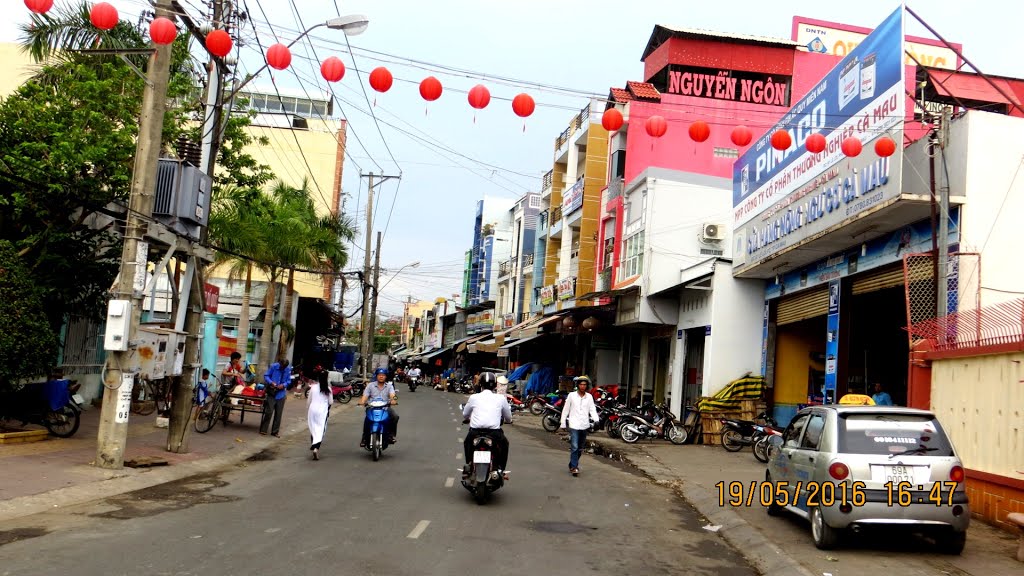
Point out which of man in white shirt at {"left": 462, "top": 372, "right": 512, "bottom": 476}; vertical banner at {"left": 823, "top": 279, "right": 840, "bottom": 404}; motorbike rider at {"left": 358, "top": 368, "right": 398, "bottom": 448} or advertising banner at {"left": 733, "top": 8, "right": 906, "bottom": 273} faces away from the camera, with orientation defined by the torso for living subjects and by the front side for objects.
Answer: the man in white shirt

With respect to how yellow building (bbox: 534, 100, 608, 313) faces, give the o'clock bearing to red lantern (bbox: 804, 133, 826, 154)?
The red lantern is roughly at 10 o'clock from the yellow building.

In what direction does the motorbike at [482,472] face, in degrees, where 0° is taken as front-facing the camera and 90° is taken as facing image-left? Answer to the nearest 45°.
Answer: approximately 180°

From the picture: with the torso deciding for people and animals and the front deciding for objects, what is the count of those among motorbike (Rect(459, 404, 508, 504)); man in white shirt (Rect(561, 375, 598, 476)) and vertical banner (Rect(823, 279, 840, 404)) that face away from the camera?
1

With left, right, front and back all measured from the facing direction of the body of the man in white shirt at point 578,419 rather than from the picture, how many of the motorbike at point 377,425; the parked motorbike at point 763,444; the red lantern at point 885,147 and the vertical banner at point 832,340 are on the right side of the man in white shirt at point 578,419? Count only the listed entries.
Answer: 1

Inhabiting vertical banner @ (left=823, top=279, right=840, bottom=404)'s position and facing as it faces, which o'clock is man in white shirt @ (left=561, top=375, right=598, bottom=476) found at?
The man in white shirt is roughly at 12 o'clock from the vertical banner.

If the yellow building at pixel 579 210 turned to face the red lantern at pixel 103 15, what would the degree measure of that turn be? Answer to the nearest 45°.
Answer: approximately 45° to its left

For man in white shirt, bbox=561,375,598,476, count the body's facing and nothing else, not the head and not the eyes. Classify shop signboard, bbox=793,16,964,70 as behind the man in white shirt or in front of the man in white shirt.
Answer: behind

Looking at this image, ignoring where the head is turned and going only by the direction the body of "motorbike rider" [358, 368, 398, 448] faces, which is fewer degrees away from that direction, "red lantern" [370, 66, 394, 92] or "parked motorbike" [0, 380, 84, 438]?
the red lantern

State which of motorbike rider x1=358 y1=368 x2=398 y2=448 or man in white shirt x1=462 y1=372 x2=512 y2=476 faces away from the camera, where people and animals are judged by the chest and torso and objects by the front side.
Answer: the man in white shirt

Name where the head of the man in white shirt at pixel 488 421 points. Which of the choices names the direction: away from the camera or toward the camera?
away from the camera

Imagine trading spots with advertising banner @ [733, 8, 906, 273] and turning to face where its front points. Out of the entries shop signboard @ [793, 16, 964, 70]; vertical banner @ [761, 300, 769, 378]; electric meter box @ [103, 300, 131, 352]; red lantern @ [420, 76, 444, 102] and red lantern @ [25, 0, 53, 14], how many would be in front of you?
3

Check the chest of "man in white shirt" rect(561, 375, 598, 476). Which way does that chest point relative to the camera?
toward the camera

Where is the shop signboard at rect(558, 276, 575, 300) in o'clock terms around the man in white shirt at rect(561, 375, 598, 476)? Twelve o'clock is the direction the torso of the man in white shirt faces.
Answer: The shop signboard is roughly at 6 o'clock from the man in white shirt.

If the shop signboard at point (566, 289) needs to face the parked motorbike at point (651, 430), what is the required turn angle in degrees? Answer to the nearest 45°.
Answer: approximately 45° to its left

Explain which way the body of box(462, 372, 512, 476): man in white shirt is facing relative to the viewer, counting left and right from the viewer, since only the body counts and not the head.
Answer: facing away from the viewer
